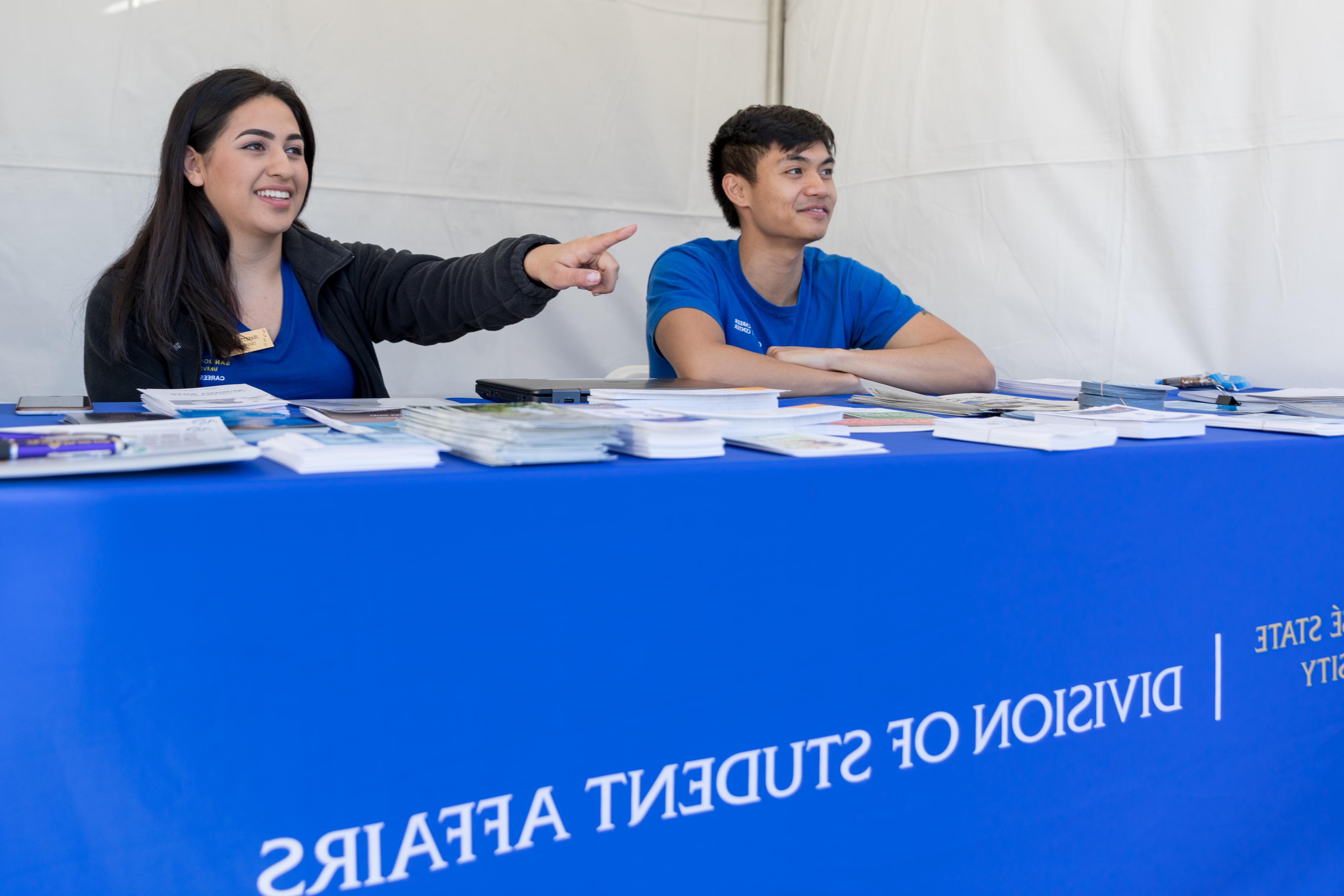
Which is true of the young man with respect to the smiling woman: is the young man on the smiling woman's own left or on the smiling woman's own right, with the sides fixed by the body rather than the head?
on the smiling woman's own left

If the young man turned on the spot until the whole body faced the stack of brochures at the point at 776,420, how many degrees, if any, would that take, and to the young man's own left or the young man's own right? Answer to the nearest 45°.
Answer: approximately 45° to the young man's own right

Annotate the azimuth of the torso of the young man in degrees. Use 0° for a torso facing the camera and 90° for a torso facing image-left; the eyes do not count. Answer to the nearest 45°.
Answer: approximately 315°

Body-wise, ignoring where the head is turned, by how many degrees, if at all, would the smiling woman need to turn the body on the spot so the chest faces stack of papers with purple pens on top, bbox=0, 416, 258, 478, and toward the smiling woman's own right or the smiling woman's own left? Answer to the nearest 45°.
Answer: approximately 45° to the smiling woman's own right

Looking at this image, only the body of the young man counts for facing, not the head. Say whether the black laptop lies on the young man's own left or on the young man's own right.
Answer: on the young man's own right
